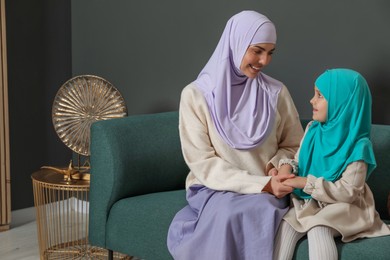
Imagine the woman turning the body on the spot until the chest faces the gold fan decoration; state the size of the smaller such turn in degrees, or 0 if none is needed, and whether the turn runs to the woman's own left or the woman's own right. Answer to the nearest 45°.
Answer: approximately 180°

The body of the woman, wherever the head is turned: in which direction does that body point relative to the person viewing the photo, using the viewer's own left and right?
facing the viewer and to the right of the viewer

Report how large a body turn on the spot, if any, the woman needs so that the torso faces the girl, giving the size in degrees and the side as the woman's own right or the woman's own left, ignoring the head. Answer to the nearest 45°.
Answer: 0° — they already face them

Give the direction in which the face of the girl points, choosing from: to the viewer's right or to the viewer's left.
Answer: to the viewer's left

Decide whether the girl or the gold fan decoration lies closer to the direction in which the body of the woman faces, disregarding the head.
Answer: the girl
